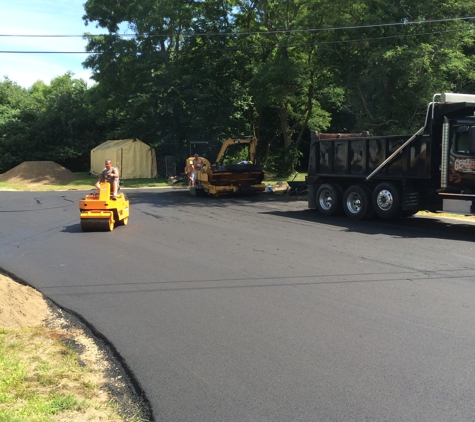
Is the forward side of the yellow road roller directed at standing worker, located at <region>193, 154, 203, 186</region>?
no

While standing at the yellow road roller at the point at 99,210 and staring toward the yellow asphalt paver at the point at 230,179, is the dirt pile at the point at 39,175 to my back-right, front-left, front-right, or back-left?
front-left

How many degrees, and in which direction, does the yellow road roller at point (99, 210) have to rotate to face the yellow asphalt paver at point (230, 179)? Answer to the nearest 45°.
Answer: approximately 180°

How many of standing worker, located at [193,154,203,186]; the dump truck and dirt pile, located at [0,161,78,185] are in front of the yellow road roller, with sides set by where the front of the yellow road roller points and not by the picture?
0

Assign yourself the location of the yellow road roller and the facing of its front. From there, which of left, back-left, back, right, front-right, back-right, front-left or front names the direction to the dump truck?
back-left

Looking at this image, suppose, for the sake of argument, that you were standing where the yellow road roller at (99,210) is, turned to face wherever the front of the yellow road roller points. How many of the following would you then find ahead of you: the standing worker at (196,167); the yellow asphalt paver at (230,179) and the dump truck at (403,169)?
0

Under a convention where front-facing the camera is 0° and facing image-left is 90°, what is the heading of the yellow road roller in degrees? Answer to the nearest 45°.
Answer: approximately 45°

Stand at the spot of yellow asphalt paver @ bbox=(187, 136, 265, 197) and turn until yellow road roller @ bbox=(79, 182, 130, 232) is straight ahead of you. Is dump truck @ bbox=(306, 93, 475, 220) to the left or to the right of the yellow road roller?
left

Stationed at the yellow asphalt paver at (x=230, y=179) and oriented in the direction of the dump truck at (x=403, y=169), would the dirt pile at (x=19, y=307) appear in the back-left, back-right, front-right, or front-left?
front-right

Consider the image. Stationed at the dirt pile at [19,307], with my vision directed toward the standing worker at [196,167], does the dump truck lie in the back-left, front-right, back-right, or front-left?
front-right

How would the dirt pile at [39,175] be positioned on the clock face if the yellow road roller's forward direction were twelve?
The dirt pile is roughly at 4 o'clock from the yellow road roller.

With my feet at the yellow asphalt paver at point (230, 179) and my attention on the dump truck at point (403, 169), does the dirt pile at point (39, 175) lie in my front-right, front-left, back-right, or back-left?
back-right
